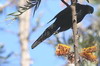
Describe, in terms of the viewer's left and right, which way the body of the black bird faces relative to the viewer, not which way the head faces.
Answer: facing to the right of the viewer
